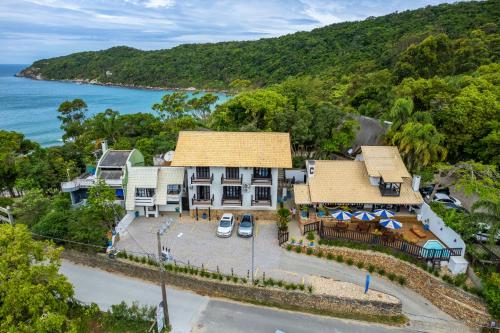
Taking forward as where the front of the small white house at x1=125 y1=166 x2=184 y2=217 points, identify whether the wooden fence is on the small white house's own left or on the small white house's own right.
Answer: on the small white house's own left

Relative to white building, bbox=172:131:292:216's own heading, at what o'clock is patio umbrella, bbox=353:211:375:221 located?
The patio umbrella is roughly at 10 o'clock from the white building.

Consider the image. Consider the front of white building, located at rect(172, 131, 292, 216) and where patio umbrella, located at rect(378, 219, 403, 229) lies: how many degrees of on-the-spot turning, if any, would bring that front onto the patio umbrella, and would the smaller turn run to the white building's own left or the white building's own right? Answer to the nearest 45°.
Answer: approximately 45° to the white building's own left

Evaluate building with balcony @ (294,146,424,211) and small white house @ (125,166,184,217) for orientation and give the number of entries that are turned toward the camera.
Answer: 2

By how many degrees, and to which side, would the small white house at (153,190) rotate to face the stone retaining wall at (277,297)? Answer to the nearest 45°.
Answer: approximately 45° to its left

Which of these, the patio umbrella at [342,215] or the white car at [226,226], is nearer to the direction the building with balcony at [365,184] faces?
the patio umbrella

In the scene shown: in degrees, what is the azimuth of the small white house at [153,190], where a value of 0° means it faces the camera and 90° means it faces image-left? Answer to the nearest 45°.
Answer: approximately 0°

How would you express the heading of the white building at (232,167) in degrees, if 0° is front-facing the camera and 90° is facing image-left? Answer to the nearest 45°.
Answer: approximately 0°
